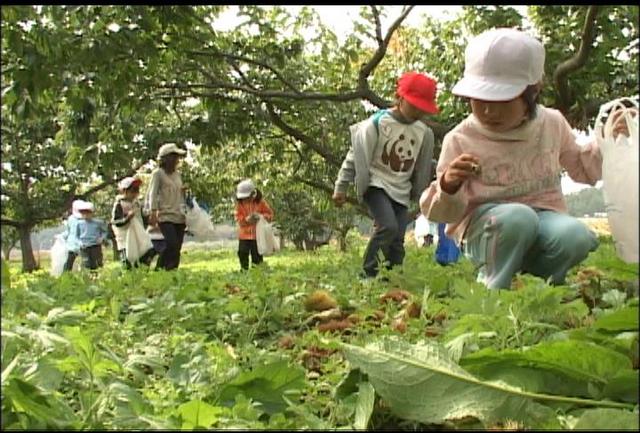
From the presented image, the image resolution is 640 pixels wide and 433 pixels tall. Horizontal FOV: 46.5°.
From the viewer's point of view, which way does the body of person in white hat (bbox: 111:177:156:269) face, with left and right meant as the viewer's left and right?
facing the viewer and to the right of the viewer

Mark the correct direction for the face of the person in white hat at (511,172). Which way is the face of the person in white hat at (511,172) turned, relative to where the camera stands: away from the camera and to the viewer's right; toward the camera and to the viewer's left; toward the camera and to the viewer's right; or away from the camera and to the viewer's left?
toward the camera and to the viewer's left

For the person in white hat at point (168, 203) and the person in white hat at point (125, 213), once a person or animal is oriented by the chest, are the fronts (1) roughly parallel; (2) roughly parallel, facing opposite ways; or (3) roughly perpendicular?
roughly parallel

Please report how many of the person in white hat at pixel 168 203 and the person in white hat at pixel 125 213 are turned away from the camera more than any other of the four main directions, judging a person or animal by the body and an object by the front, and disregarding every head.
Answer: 0

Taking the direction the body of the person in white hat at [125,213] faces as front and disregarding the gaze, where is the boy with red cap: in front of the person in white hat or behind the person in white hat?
in front
